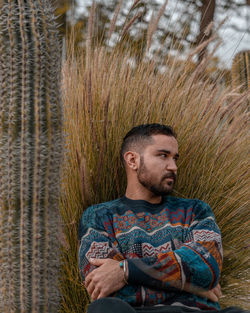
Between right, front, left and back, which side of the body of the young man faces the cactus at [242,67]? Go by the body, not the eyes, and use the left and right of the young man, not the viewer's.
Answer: back

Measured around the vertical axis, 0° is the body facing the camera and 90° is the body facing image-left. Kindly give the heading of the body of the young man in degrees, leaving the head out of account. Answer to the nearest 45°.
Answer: approximately 0°

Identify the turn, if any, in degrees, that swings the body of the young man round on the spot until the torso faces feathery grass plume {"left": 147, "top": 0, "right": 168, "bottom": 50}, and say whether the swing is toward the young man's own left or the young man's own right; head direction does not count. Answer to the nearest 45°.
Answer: approximately 180°

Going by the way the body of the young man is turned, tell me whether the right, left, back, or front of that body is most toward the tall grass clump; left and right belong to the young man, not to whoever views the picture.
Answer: back

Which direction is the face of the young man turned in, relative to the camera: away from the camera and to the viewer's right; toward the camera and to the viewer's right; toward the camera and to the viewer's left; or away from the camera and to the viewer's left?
toward the camera and to the viewer's right

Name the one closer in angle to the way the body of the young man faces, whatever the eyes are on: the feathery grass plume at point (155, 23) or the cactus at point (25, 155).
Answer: the cactus

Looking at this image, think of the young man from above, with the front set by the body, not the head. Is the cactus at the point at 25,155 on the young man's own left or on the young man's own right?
on the young man's own right
